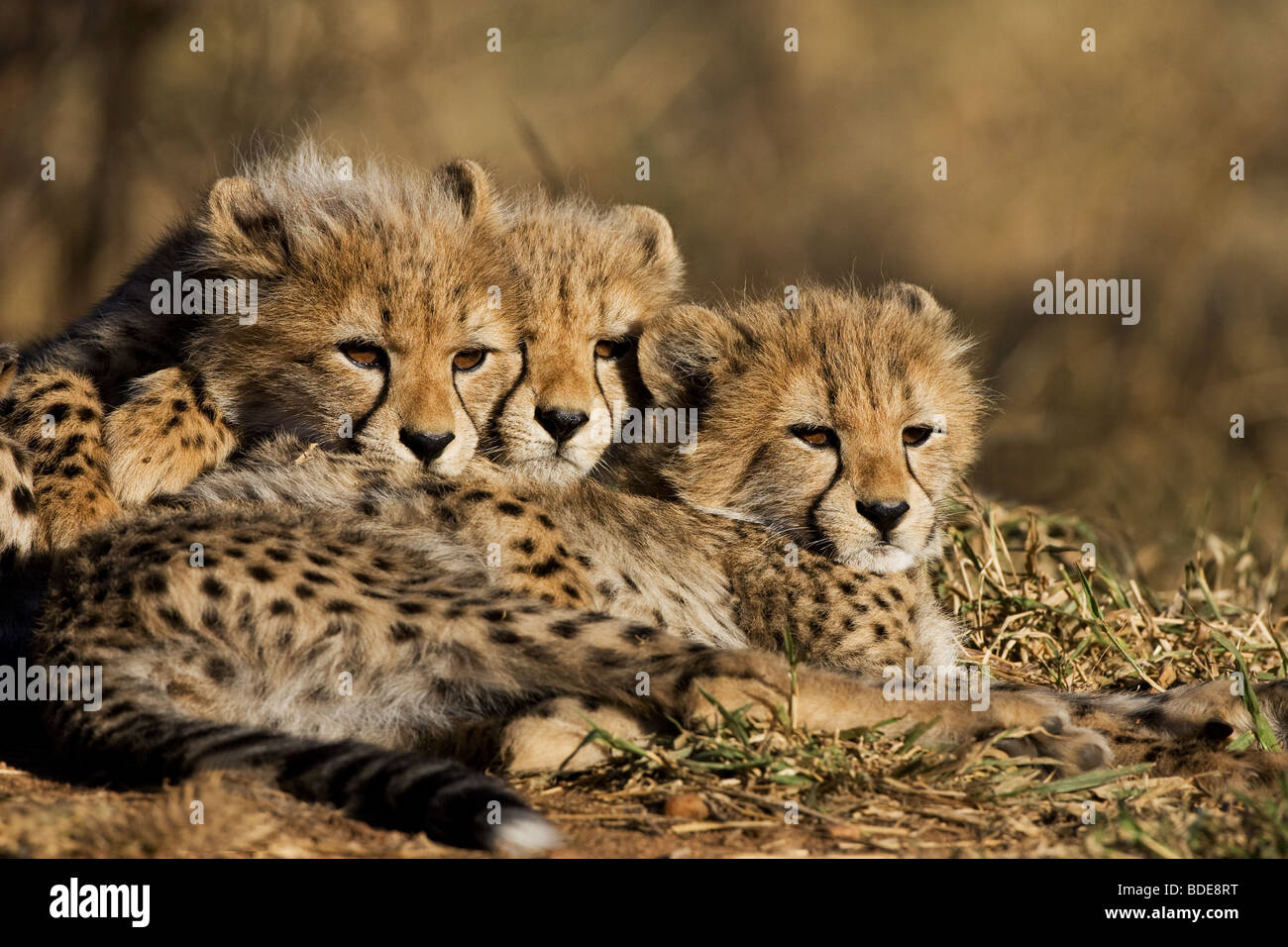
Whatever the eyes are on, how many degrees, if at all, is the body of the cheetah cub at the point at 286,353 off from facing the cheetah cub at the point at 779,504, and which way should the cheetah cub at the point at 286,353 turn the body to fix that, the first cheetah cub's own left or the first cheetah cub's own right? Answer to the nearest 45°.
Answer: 0° — it already faces it

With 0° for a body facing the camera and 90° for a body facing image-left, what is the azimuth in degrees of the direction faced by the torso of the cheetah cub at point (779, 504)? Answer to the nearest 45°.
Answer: approximately 315°

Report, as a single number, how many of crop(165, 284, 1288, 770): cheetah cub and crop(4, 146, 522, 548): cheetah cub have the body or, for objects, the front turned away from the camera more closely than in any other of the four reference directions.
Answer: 0

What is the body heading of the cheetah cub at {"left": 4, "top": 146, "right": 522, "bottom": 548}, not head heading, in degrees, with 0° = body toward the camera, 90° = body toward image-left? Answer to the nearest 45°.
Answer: approximately 315°
